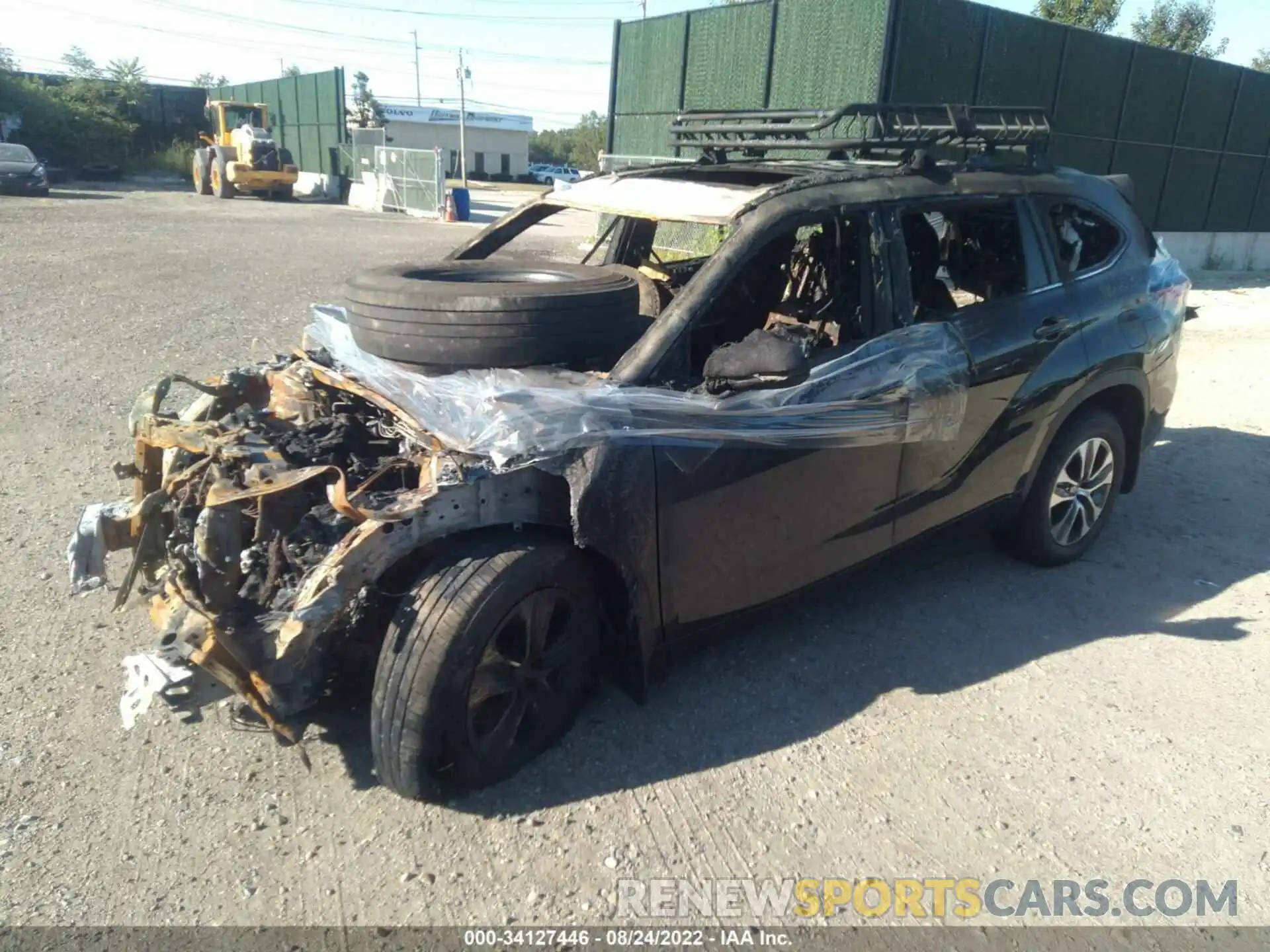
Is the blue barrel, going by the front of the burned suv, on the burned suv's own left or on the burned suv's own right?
on the burned suv's own right

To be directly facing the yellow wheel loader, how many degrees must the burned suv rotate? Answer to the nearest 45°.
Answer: approximately 90° to its right

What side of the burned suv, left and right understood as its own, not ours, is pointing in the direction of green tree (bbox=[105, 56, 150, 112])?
right

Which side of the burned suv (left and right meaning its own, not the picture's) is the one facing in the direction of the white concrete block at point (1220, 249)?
back

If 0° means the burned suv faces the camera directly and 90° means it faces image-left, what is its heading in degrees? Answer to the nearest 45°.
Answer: approximately 45°

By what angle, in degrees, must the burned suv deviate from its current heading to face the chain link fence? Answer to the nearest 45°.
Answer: approximately 135° to its right
